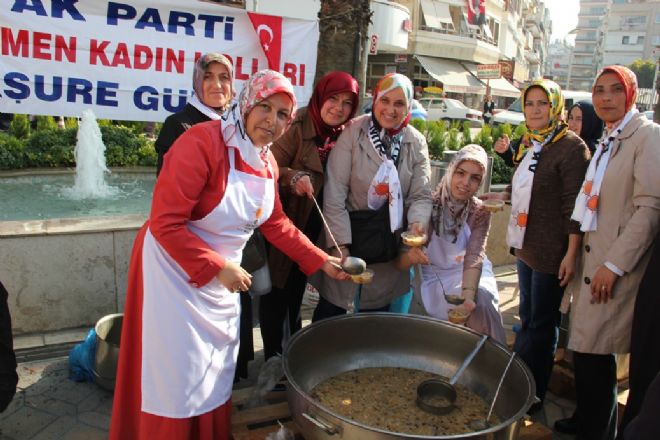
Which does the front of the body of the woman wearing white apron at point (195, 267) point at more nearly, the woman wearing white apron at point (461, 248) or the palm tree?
the woman wearing white apron

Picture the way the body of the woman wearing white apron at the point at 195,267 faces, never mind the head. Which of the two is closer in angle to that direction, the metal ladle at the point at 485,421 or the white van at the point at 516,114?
the metal ladle

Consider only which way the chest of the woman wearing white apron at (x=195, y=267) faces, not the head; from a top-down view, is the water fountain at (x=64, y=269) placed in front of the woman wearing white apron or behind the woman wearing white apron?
behind

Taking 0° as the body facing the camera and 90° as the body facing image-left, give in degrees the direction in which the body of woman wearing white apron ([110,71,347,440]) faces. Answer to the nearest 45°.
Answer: approximately 315°

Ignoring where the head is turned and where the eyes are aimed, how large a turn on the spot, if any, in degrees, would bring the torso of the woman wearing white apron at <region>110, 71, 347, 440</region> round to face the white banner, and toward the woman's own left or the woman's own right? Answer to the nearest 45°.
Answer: approximately 135° to the woman's own left

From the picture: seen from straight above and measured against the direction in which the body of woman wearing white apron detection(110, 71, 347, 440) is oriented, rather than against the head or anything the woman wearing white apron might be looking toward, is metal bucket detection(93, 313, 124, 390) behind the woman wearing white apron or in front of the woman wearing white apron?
behind

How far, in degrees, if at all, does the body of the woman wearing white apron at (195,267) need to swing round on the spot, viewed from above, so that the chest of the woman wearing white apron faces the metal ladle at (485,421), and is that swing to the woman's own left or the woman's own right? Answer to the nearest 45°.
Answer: approximately 45° to the woman's own left

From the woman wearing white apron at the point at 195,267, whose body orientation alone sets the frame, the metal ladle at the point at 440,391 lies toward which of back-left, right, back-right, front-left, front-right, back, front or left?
front-left

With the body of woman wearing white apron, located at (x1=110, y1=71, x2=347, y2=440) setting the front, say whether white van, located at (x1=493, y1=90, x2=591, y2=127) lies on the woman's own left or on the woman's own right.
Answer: on the woman's own left

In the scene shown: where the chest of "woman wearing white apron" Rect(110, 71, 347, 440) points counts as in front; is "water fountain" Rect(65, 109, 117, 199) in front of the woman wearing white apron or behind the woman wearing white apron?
behind
